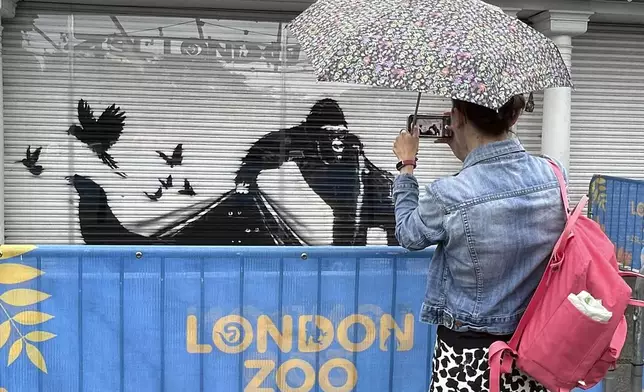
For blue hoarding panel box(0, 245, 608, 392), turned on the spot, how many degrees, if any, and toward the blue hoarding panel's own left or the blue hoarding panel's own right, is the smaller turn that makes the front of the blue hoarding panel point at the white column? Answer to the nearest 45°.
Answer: approximately 135° to the blue hoarding panel's own left

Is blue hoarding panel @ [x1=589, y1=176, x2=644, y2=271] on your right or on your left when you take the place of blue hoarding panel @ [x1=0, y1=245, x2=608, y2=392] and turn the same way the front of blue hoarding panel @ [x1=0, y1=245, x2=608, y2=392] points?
on your left

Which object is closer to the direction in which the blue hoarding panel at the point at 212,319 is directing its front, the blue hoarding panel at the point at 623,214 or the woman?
the woman

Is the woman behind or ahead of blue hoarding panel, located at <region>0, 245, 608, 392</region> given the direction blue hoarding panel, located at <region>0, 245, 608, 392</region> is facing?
ahead

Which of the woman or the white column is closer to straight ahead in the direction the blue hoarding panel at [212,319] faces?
the woman

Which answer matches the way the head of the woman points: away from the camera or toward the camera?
away from the camera

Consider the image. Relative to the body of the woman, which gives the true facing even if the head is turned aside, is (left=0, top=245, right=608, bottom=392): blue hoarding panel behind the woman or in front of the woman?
in front

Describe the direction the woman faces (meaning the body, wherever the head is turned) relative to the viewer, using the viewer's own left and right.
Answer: facing away from the viewer and to the left of the viewer

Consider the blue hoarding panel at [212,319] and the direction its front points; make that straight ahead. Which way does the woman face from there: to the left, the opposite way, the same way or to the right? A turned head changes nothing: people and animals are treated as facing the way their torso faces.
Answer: the opposite way

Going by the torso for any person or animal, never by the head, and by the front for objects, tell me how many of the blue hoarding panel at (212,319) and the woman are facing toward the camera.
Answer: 1

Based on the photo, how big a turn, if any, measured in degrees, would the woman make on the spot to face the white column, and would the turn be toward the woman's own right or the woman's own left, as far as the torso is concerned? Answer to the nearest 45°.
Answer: approximately 45° to the woman's own right

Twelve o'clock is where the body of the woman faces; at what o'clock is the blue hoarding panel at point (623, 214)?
The blue hoarding panel is roughly at 2 o'clock from the woman.
